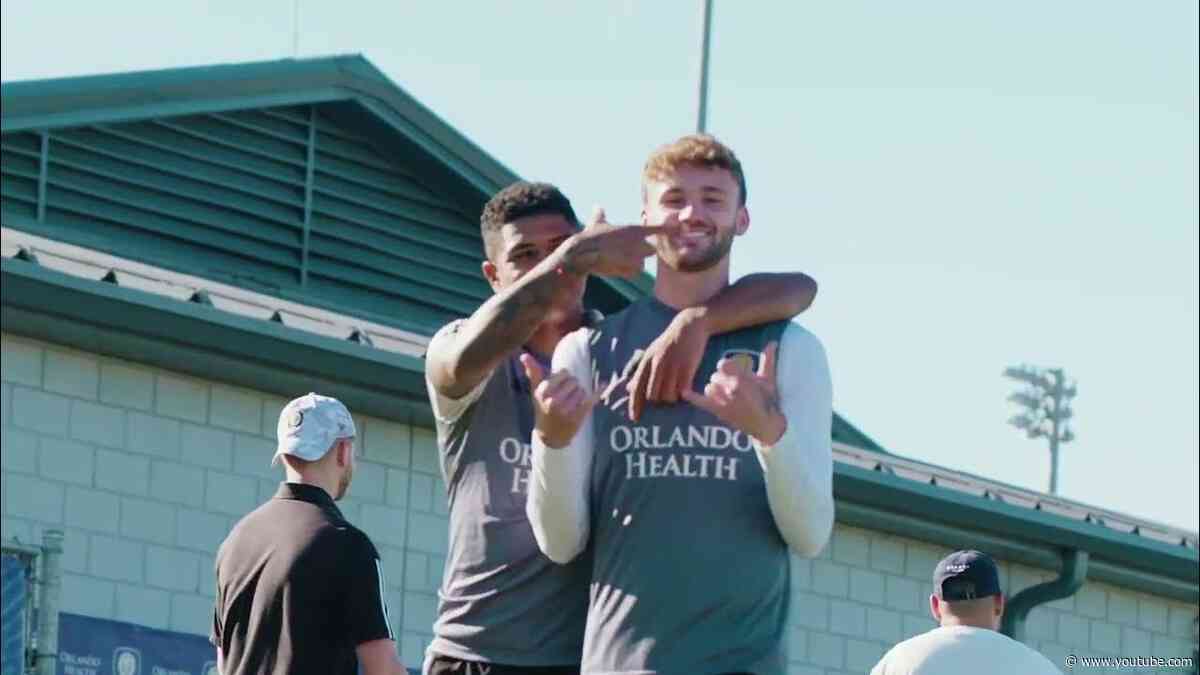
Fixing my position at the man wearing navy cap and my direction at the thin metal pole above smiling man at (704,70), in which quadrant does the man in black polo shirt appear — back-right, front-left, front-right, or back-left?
back-left

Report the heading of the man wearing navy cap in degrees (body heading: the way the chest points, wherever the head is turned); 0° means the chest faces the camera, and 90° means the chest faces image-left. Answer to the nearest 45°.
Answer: approximately 180°

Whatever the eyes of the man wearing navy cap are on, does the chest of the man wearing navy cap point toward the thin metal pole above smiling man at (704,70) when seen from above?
yes

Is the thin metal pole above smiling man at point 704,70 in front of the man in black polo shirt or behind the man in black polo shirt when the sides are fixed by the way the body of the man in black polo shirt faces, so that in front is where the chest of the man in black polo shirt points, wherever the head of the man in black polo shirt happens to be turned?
in front

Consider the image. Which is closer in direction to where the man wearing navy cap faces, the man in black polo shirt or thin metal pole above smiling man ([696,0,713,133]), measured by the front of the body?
the thin metal pole above smiling man

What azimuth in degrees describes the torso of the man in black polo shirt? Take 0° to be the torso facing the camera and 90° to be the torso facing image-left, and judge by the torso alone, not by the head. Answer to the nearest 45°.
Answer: approximately 225°

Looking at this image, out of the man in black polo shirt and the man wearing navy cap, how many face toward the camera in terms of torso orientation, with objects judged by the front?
0

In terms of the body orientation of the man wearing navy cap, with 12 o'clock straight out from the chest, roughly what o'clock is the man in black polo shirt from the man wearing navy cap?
The man in black polo shirt is roughly at 8 o'clock from the man wearing navy cap.

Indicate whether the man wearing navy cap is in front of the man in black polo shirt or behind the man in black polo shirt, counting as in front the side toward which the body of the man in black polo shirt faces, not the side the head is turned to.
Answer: in front
